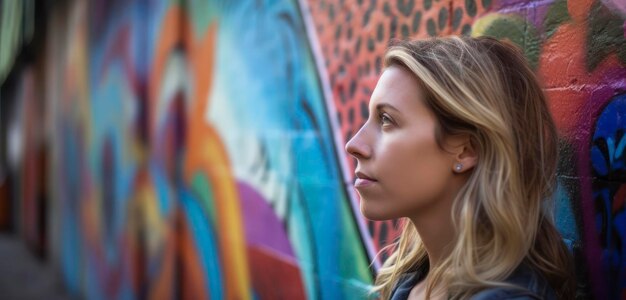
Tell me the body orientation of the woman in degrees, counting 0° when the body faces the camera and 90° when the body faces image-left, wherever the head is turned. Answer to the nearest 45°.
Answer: approximately 90°

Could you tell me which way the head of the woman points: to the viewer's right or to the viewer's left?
to the viewer's left
